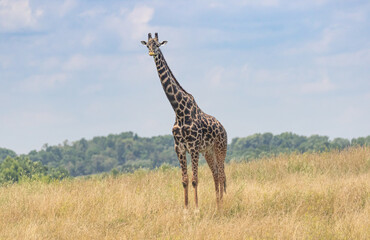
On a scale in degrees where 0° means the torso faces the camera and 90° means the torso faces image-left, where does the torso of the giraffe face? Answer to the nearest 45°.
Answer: approximately 45°
